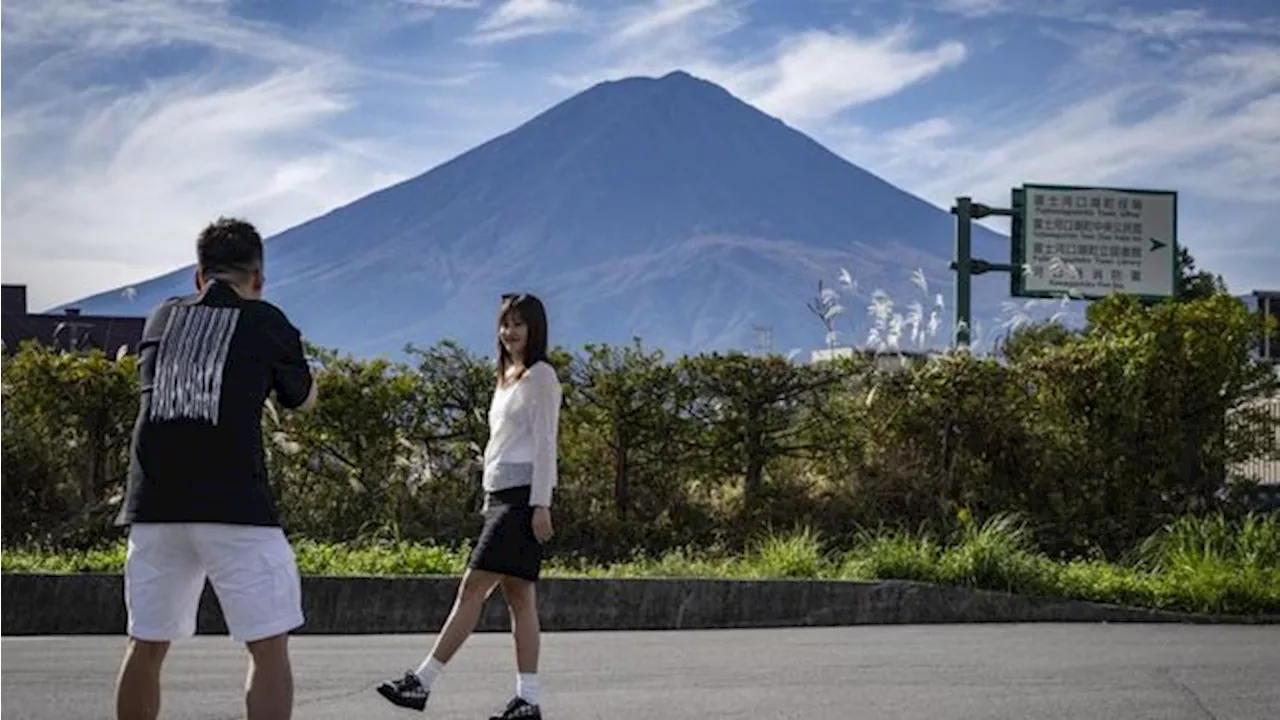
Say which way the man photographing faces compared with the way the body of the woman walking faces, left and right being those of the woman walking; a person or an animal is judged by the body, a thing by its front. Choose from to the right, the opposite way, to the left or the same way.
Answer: the opposite way

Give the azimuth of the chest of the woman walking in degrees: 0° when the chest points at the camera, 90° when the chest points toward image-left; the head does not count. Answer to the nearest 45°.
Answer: approximately 45°

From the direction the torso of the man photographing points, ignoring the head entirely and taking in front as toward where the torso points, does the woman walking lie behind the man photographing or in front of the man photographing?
in front

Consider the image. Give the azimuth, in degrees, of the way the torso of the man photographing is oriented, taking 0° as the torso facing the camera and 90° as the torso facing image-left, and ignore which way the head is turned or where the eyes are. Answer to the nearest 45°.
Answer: approximately 225°

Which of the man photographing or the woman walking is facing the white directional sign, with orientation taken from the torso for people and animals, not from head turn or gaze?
the man photographing

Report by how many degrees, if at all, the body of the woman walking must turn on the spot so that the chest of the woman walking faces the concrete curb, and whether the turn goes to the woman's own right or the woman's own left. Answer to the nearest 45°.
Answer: approximately 135° to the woman's own right

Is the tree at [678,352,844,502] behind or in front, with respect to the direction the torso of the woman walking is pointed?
behind

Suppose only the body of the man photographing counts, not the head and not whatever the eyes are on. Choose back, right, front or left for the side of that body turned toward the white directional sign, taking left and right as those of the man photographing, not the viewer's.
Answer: front

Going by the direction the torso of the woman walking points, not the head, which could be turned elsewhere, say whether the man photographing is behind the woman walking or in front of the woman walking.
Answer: in front

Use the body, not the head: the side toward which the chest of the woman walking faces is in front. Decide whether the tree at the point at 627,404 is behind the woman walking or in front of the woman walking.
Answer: behind
